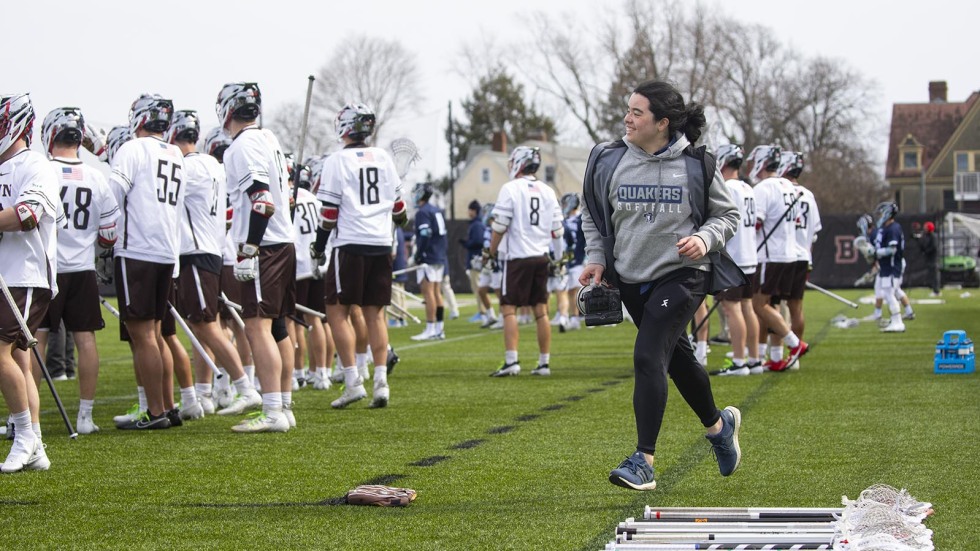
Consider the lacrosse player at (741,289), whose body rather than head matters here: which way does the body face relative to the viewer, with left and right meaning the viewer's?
facing away from the viewer and to the left of the viewer

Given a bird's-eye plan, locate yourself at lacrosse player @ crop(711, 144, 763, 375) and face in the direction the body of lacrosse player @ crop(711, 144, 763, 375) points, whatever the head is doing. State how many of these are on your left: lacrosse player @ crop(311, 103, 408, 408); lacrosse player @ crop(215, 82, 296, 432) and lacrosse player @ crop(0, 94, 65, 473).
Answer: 3

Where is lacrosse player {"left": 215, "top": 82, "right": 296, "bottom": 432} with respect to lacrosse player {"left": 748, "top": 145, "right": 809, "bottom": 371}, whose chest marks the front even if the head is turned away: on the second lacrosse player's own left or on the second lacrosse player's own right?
on the second lacrosse player's own left

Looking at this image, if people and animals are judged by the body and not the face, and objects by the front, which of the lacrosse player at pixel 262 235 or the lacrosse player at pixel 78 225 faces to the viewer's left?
the lacrosse player at pixel 262 235

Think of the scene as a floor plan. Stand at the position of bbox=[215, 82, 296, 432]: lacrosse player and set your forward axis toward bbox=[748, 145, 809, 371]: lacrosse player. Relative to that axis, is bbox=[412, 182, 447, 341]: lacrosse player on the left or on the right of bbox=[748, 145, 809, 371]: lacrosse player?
left

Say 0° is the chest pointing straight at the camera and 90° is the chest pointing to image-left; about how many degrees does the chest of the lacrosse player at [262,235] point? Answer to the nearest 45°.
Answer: approximately 90°

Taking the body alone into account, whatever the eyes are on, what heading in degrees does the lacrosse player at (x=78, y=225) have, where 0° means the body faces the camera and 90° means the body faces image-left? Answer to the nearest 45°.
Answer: approximately 180°

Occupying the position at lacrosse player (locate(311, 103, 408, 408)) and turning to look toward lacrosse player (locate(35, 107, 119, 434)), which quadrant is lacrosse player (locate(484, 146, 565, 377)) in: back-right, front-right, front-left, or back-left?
back-right
